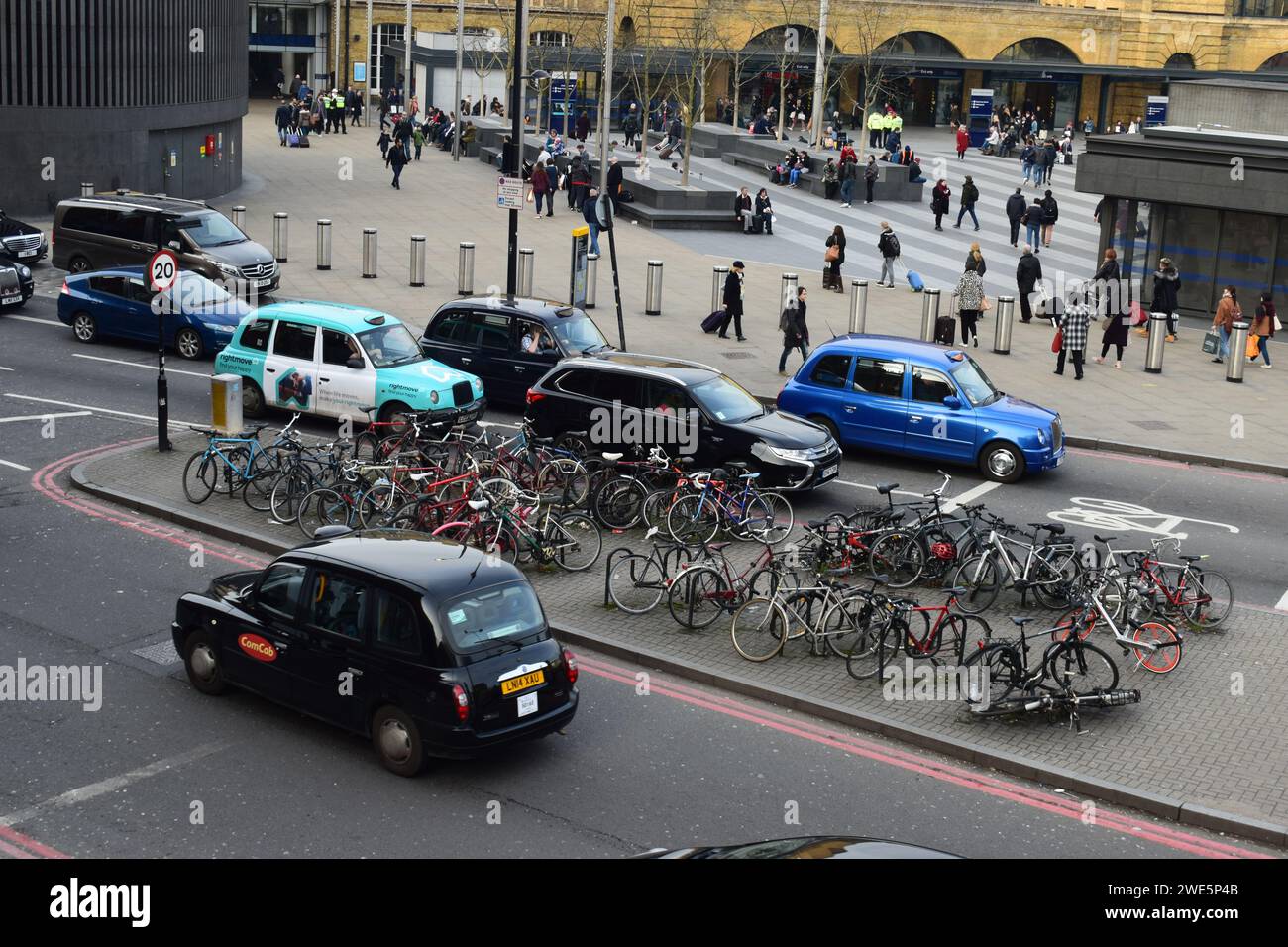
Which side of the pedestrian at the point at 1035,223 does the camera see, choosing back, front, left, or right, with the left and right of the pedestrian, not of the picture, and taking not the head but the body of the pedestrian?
back

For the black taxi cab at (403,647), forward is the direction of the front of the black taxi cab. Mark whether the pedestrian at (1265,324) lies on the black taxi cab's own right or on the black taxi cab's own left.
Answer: on the black taxi cab's own right

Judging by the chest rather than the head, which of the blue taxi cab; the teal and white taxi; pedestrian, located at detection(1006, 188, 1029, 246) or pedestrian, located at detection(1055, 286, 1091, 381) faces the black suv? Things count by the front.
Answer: the teal and white taxi

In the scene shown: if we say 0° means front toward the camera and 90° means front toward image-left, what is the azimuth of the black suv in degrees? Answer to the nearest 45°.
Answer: approximately 315°

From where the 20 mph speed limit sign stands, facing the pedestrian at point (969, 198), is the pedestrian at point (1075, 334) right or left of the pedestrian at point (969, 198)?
right

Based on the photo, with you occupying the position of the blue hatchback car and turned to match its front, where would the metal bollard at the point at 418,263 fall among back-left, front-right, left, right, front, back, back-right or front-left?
left

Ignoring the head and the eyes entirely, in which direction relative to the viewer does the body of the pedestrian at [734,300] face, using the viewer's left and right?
facing to the right of the viewer

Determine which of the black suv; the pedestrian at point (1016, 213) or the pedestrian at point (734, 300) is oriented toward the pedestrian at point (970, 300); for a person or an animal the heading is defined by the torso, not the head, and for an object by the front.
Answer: the pedestrian at point (734, 300)
